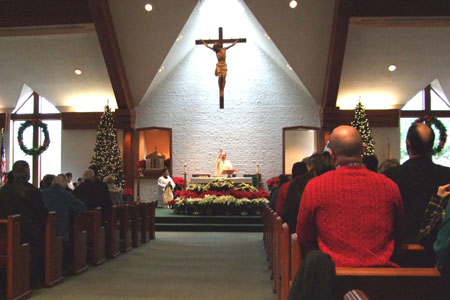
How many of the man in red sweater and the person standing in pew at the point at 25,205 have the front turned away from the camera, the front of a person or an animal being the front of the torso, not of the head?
2

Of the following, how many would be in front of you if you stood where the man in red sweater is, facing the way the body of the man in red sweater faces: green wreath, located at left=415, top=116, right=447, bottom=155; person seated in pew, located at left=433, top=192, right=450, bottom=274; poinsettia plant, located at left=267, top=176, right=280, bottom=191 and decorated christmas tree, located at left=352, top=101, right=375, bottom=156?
3

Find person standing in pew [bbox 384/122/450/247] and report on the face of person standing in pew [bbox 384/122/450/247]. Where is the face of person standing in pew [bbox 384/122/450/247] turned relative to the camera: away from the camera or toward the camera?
away from the camera

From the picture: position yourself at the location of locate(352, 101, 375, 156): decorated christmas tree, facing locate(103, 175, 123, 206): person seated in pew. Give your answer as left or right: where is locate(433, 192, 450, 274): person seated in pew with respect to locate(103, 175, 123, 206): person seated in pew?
left

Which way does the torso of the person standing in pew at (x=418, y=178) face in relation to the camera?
away from the camera

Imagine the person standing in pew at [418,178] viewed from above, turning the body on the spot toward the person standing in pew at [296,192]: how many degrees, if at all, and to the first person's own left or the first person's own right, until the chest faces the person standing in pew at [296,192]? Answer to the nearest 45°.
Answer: approximately 45° to the first person's own left

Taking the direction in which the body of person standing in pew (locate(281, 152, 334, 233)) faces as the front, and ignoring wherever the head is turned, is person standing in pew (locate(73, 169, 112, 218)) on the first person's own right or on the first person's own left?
on the first person's own left

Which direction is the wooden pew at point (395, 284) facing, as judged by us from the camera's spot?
facing away from the viewer
